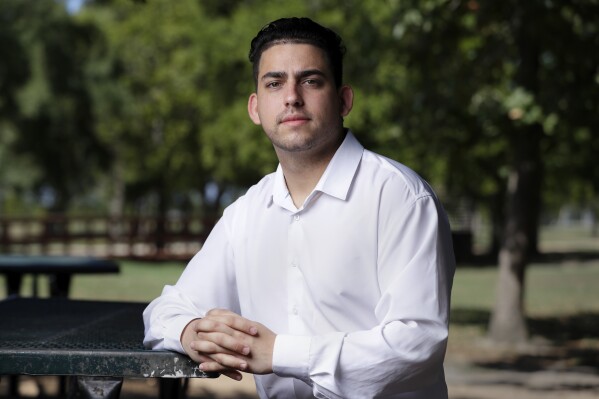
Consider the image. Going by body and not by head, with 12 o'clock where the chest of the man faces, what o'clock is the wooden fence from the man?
The wooden fence is roughly at 4 o'clock from the man.

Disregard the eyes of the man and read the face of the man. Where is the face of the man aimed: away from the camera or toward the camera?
toward the camera

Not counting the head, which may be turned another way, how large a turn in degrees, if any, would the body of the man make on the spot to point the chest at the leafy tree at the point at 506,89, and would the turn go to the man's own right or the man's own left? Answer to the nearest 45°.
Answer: approximately 135° to the man's own right

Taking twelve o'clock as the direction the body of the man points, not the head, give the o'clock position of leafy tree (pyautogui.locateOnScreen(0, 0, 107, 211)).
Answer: The leafy tree is roughly at 4 o'clock from the man.

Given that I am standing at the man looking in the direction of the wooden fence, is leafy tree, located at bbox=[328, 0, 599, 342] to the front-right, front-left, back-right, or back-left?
front-right
